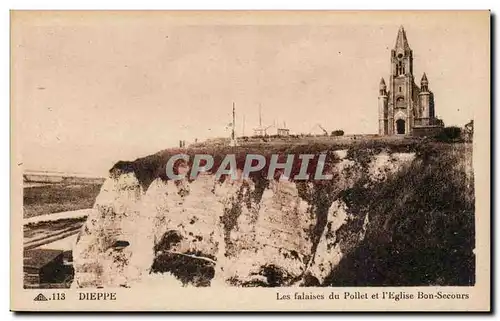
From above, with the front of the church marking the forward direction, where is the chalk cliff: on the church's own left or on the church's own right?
on the church's own right

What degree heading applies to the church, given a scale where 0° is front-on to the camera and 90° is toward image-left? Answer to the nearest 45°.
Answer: approximately 0°
